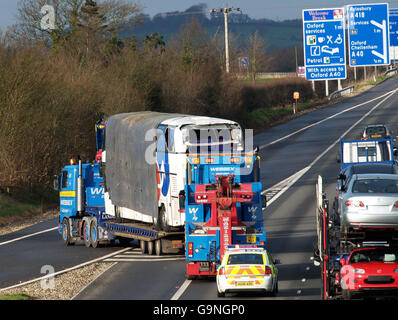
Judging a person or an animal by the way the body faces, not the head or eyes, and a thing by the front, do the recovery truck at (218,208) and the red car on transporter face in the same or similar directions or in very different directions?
very different directions

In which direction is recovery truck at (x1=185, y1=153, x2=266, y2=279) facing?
away from the camera

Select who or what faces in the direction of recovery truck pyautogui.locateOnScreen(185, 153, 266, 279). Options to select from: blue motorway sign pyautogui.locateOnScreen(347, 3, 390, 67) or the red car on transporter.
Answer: the blue motorway sign

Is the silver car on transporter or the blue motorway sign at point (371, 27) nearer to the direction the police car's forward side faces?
the blue motorway sign

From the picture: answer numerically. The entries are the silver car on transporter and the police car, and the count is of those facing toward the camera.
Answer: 0

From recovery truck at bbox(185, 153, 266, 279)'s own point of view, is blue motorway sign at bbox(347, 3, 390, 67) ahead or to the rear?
ahead

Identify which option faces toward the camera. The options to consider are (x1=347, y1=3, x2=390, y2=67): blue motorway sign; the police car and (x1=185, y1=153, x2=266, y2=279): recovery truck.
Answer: the blue motorway sign

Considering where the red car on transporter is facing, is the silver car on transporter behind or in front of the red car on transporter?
behind

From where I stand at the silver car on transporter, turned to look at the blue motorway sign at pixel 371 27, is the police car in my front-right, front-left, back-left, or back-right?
back-left

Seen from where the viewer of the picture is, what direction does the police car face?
facing away from the viewer

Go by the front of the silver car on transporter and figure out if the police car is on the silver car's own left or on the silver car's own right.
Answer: on the silver car's own left

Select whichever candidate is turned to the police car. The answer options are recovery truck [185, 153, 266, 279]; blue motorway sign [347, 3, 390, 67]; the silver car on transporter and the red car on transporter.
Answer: the blue motorway sign

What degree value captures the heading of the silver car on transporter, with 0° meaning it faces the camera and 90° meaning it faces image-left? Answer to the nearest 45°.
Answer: approximately 180°
